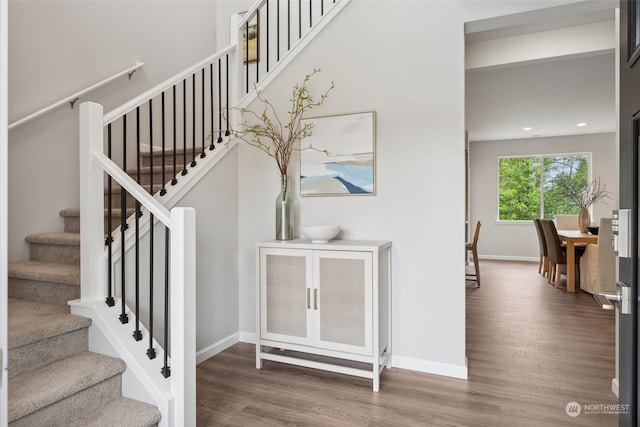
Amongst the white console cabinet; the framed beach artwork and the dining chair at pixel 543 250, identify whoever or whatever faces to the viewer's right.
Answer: the dining chair

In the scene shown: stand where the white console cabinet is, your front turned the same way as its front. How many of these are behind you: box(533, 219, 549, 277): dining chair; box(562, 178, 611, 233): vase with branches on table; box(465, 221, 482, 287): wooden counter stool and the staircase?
3

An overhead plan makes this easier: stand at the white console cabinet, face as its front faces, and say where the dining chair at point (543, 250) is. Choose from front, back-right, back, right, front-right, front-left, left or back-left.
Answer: back

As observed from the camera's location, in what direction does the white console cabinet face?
facing the viewer and to the left of the viewer

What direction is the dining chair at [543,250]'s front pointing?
to the viewer's right

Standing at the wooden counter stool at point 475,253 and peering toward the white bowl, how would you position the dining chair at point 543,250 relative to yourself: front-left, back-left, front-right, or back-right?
back-left

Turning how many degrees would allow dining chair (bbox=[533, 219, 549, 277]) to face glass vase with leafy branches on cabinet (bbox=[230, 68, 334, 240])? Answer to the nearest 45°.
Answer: approximately 90° to its right

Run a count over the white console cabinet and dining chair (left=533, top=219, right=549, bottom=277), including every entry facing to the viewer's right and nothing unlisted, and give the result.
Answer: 1

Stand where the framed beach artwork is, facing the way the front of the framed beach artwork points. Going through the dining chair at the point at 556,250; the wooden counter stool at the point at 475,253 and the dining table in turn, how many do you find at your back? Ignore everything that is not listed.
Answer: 3

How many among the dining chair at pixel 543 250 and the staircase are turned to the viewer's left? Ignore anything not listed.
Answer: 0

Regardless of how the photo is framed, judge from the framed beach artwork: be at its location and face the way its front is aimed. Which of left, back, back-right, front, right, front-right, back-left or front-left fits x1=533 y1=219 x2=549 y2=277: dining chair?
back

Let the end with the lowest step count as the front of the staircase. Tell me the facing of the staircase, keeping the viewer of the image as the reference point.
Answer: facing the viewer and to the right of the viewer
